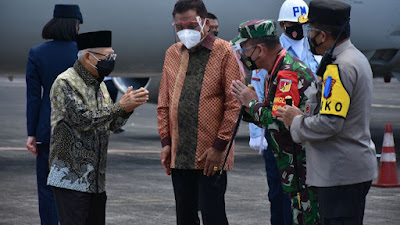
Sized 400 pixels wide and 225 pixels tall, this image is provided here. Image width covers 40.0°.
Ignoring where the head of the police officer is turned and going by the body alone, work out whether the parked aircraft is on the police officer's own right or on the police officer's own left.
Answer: on the police officer's own right

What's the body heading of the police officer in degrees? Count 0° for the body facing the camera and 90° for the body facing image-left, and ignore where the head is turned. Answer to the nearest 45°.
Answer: approximately 90°

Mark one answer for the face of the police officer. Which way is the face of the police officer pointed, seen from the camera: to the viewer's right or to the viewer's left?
to the viewer's left
